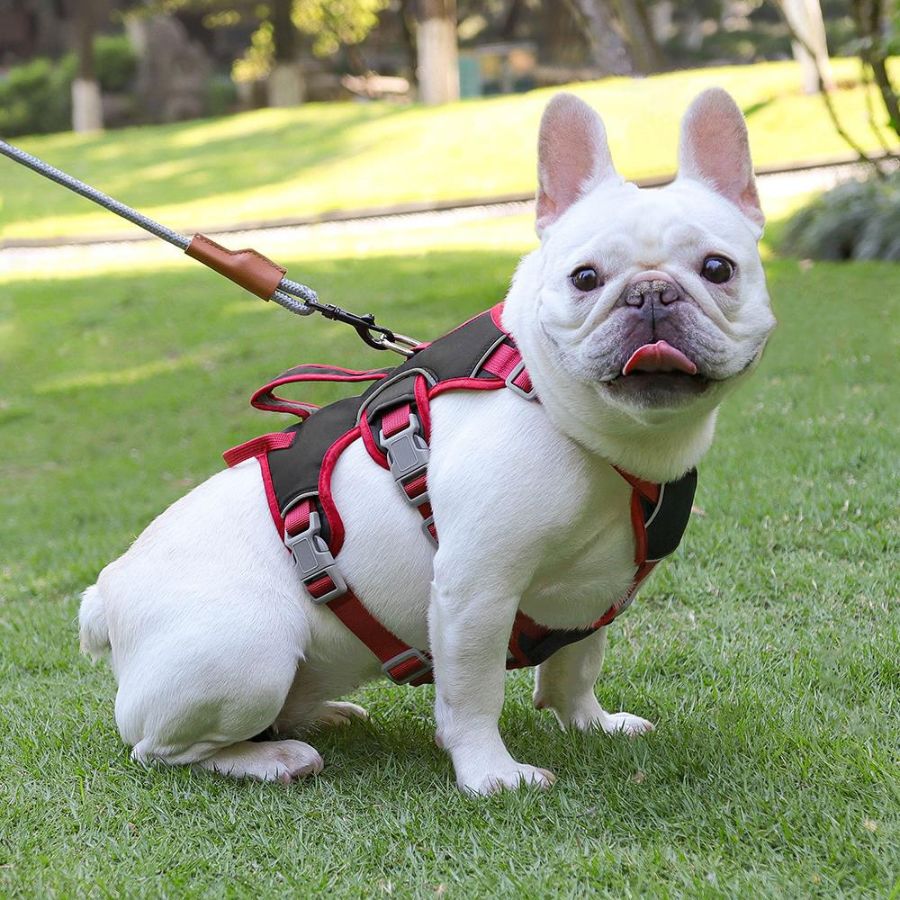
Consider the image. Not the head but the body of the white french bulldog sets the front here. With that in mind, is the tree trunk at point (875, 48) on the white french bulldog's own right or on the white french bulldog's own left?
on the white french bulldog's own left

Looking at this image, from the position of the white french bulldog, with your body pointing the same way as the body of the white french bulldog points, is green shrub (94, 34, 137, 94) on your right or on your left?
on your left

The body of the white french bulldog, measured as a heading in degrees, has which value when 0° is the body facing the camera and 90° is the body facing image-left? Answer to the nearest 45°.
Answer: approximately 270°

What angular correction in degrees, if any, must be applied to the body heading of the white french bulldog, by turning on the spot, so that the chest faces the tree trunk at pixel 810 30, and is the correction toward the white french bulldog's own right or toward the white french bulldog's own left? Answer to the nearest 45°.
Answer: approximately 90° to the white french bulldog's own left

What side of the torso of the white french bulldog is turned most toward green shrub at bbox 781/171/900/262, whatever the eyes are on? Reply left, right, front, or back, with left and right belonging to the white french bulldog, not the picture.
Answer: left
